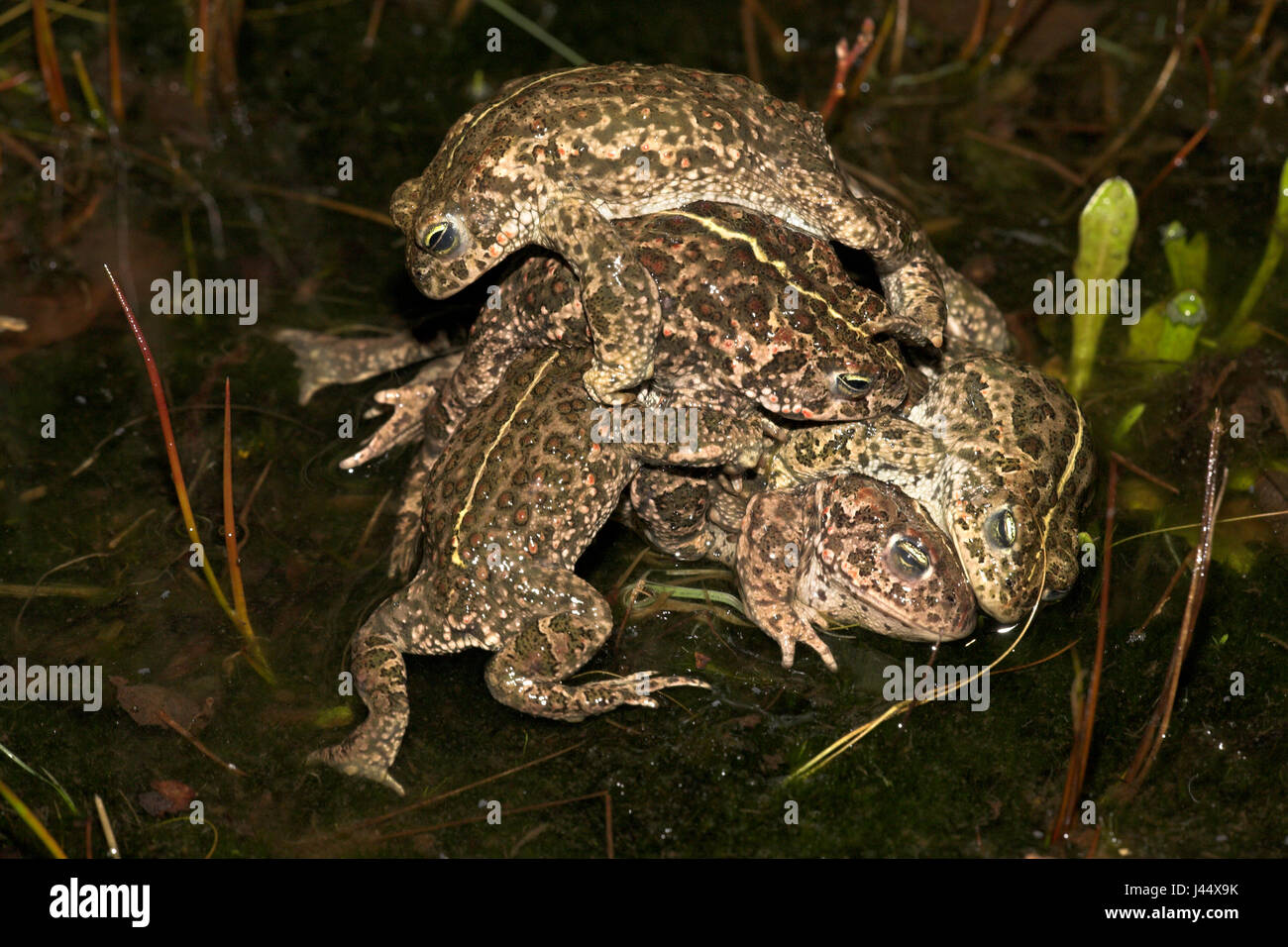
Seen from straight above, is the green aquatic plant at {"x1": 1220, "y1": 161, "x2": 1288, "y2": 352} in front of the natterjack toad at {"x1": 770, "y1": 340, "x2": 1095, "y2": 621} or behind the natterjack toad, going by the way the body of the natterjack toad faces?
behind

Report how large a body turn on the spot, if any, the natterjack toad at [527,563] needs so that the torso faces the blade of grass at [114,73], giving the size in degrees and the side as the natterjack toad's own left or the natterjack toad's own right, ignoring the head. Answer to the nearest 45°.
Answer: approximately 90° to the natterjack toad's own left

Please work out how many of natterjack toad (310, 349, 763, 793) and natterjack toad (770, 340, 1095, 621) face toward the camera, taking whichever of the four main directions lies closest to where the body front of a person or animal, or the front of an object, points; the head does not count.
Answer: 1

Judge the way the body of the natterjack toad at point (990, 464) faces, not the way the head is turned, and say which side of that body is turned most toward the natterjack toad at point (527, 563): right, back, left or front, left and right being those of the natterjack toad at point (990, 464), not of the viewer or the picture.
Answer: right

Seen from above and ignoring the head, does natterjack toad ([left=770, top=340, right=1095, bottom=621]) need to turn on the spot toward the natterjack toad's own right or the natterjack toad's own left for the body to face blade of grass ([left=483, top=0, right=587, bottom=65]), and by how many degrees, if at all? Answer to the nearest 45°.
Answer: approximately 135° to the natterjack toad's own right

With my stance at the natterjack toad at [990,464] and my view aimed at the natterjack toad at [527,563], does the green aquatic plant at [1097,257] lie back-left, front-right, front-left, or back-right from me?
back-right

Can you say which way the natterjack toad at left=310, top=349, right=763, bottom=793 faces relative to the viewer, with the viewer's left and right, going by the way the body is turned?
facing away from the viewer and to the right of the viewer

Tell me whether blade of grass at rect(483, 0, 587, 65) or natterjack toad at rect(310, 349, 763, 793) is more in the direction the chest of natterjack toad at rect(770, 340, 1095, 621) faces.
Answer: the natterjack toad

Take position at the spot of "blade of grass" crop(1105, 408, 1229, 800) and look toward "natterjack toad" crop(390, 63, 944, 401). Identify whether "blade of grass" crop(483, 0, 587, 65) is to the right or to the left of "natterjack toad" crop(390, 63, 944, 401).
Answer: right

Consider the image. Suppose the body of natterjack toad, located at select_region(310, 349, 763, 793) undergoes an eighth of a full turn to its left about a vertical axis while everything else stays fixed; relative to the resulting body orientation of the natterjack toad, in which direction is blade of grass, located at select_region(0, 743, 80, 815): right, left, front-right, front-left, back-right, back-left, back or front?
left
